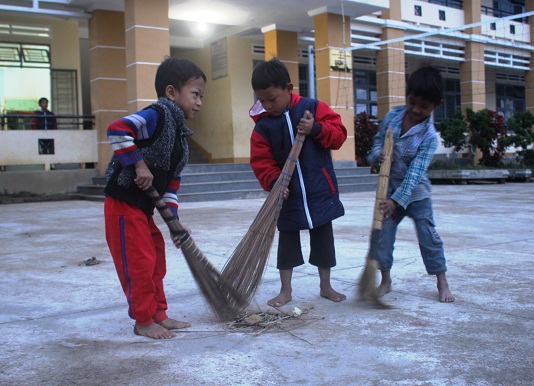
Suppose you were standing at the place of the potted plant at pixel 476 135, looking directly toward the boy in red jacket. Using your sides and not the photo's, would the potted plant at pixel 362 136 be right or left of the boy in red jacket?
right

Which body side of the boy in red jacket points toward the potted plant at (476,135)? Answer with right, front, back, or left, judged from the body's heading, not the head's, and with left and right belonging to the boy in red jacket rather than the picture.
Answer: back

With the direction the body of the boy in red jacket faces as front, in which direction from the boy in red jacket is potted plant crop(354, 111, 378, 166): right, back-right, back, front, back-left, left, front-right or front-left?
back

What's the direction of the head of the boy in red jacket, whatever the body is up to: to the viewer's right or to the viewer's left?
to the viewer's left

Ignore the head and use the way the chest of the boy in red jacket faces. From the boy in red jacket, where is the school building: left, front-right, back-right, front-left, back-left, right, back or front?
back

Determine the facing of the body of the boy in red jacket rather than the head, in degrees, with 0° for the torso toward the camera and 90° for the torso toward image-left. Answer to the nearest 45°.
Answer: approximately 0°

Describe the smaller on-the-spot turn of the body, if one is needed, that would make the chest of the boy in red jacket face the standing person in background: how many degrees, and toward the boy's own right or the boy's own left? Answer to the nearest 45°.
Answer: approximately 135° to the boy's own right
